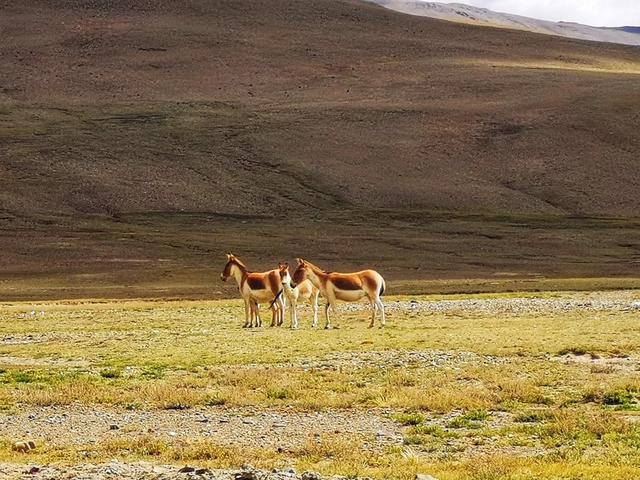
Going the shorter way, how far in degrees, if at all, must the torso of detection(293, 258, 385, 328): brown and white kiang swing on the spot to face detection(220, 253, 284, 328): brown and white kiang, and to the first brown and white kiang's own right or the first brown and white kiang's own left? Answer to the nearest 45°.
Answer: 0° — it already faces it

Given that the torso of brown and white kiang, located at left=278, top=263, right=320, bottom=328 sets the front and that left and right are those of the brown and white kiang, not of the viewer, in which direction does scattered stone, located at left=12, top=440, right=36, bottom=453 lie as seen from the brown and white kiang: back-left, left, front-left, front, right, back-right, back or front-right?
front-left

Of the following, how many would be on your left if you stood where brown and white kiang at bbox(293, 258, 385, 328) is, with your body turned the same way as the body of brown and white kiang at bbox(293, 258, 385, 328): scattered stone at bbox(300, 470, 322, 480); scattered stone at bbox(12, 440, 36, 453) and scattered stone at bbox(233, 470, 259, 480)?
3

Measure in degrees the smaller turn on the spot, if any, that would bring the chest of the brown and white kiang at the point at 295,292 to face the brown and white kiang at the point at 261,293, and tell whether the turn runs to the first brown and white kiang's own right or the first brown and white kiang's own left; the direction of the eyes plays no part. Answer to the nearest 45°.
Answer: approximately 45° to the first brown and white kiang's own right

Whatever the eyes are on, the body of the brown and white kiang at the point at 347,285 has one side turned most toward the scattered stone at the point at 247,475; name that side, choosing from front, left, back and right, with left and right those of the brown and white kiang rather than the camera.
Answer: left

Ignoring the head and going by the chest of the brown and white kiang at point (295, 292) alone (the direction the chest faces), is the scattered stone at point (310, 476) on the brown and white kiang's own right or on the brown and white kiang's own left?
on the brown and white kiang's own left

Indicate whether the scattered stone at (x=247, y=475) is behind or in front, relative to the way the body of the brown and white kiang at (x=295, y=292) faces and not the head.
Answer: in front

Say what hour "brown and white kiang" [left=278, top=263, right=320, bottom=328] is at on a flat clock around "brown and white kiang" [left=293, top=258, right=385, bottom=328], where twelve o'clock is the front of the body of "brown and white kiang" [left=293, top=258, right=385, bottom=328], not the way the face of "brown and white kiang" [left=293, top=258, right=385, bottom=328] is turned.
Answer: "brown and white kiang" [left=278, top=263, right=320, bottom=328] is roughly at 12 o'clock from "brown and white kiang" [left=293, top=258, right=385, bottom=328].

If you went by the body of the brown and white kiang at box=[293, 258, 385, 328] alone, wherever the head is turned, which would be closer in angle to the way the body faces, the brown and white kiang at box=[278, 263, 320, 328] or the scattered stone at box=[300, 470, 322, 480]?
the brown and white kiang

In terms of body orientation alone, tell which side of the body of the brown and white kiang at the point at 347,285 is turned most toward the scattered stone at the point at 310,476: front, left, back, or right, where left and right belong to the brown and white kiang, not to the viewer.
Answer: left

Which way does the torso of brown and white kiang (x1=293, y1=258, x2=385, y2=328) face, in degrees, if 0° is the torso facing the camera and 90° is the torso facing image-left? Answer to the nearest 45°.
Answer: approximately 90°

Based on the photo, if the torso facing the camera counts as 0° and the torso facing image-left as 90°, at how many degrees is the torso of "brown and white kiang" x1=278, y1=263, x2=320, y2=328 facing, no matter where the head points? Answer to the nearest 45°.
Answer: approximately 45°

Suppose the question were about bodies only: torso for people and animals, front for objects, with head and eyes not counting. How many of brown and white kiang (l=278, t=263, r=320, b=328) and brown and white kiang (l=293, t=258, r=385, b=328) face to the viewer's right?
0

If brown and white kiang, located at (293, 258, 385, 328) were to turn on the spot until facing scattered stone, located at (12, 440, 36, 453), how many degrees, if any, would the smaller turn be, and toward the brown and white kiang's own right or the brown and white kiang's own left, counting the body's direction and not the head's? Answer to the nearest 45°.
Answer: approximately 90° to the brown and white kiang's own left
